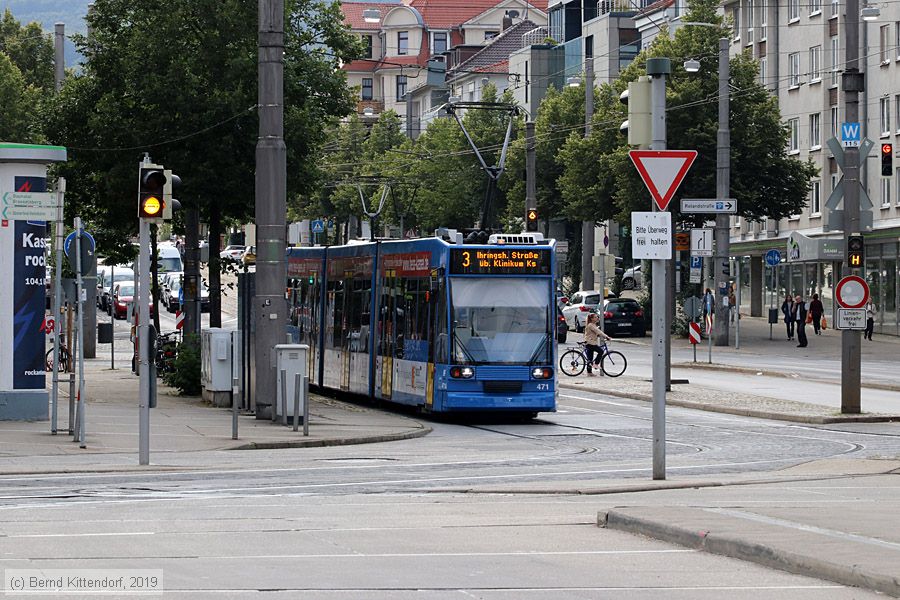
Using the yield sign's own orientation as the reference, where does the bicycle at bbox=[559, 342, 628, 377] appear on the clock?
The bicycle is roughly at 6 o'clock from the yield sign.

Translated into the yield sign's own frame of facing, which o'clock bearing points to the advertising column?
The advertising column is roughly at 4 o'clock from the yield sign.

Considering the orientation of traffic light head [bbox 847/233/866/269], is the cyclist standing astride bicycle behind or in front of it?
behind

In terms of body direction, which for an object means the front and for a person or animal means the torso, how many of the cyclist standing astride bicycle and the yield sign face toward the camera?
1

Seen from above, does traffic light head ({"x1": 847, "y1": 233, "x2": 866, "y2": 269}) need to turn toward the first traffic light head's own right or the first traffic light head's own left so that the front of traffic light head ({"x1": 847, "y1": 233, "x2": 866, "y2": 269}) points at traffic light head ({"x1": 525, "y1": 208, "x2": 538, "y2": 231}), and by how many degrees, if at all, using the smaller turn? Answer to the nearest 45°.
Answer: approximately 135° to the first traffic light head's own right

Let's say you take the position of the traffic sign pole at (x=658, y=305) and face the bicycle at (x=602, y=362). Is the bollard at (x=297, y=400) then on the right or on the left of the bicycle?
left
